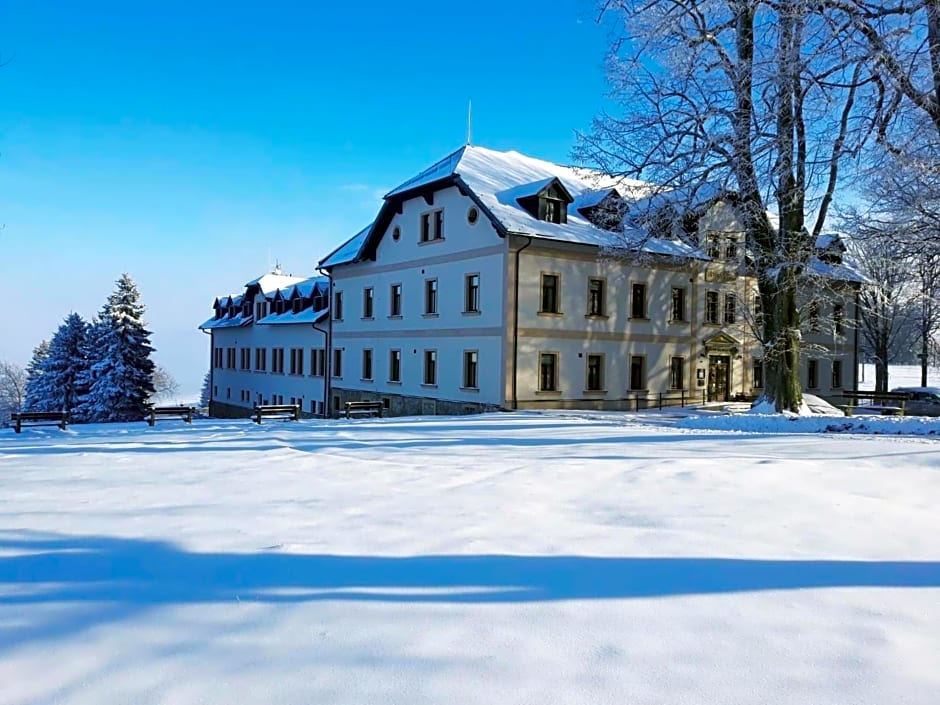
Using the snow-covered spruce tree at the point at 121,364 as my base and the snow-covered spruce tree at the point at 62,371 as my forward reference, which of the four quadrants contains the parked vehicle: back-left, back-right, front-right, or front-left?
back-right

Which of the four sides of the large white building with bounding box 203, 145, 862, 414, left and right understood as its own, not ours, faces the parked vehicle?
left
